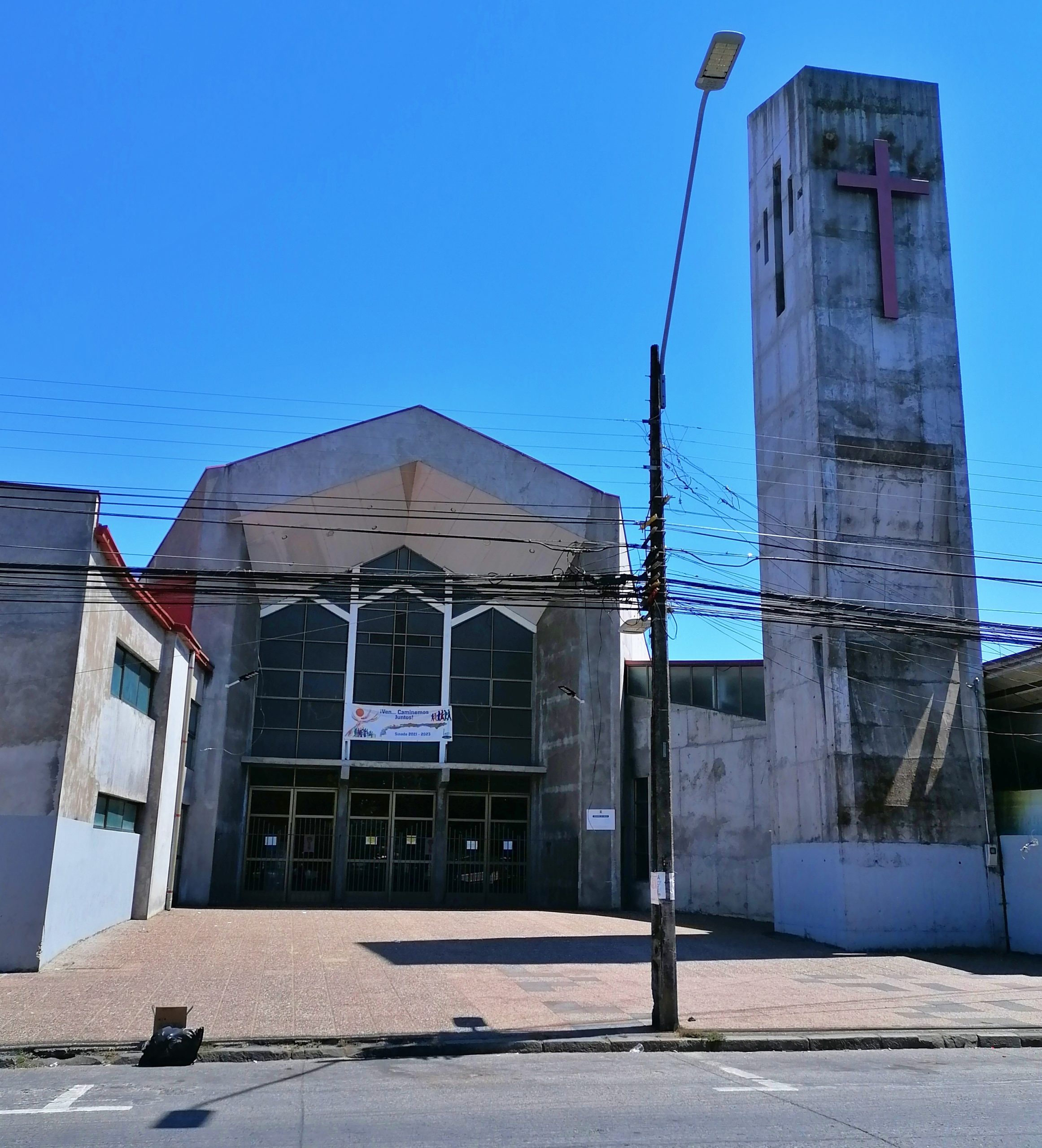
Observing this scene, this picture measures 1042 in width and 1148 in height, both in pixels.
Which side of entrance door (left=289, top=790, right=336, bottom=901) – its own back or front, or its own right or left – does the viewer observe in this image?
front

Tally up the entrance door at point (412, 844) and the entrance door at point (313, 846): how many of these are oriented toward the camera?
2

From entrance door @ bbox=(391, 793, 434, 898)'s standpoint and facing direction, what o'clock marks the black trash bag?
The black trash bag is roughly at 12 o'clock from the entrance door.

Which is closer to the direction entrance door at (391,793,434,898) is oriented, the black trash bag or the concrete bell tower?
the black trash bag

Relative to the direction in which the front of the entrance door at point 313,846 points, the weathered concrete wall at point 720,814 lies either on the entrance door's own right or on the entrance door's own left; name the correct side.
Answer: on the entrance door's own left

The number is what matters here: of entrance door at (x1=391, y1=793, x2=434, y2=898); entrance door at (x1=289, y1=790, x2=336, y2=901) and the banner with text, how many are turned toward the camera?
3

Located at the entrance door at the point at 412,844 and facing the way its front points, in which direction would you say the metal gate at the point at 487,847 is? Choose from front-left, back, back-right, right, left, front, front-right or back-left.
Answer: left

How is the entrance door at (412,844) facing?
toward the camera

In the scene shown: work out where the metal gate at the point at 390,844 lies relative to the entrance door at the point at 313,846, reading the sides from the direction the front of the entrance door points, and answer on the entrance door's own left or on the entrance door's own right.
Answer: on the entrance door's own left

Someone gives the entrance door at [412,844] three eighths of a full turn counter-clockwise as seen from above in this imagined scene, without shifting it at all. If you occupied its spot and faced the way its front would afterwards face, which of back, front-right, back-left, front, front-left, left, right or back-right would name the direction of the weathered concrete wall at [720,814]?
right
